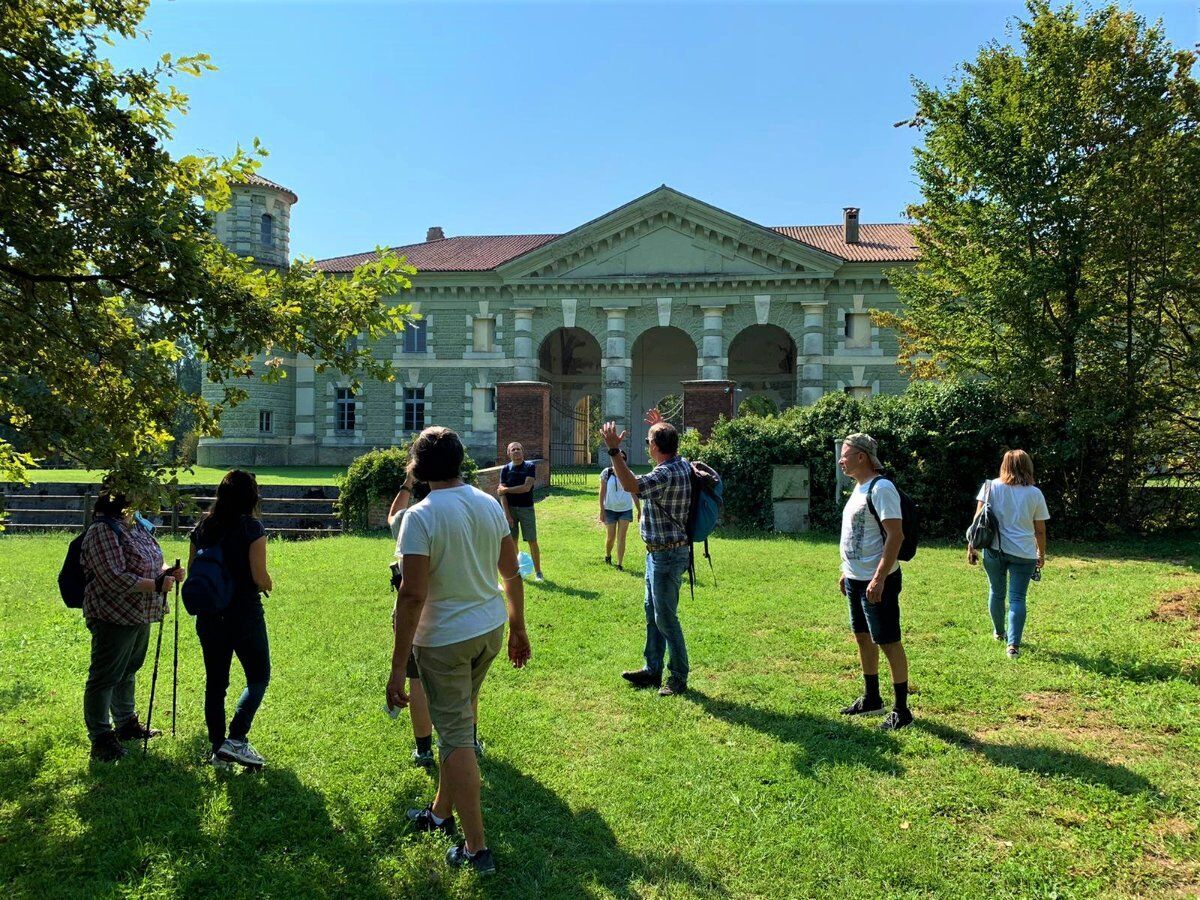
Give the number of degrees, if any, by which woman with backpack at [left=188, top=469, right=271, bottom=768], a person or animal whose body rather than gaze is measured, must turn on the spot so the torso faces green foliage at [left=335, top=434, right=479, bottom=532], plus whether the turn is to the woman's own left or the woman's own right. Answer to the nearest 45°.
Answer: approximately 45° to the woman's own left

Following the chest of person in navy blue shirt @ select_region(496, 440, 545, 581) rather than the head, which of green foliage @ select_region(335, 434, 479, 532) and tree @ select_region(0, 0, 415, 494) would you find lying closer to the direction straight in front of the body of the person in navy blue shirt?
the tree

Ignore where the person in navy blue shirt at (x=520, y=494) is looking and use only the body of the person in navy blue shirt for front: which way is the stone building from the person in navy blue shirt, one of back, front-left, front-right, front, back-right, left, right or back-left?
back

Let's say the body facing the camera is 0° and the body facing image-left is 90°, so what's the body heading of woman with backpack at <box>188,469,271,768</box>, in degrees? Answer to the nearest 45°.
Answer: approximately 225°

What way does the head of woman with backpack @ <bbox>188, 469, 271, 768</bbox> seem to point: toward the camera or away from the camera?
away from the camera

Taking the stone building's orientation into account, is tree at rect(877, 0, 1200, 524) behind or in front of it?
in front

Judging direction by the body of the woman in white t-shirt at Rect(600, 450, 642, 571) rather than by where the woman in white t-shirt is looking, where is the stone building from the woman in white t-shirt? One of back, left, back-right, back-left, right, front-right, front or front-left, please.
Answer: back

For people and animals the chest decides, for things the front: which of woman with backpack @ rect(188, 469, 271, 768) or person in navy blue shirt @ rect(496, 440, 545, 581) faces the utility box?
the woman with backpack

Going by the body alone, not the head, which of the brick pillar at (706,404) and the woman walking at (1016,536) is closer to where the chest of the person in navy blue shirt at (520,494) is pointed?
the woman walking

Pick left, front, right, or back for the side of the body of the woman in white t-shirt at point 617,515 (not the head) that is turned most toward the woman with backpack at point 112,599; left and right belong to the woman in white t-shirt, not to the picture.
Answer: front

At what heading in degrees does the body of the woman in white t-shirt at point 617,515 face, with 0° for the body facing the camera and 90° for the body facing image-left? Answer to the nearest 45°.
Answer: approximately 0°
